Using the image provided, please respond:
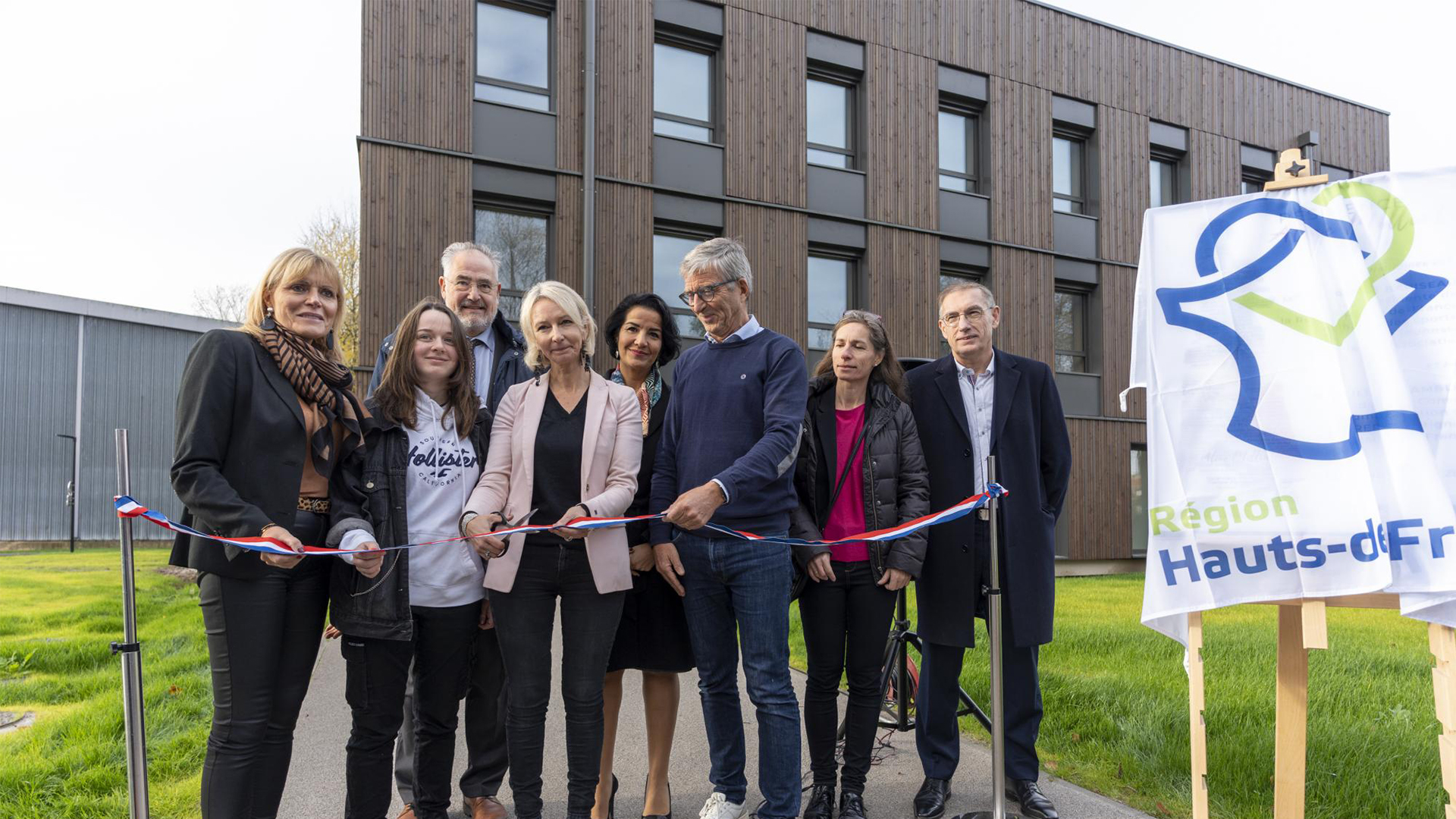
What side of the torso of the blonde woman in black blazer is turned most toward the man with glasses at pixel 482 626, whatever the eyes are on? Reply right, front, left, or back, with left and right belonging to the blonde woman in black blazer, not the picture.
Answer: left

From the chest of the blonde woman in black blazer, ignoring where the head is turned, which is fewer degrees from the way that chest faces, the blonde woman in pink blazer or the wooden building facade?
the blonde woman in pink blazer

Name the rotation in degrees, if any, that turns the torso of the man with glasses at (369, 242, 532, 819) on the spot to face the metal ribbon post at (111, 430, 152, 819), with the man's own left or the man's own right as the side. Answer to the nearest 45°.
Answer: approximately 45° to the man's own right

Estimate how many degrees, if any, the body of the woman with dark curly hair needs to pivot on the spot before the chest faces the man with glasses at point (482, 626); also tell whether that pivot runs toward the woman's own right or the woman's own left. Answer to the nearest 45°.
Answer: approximately 90° to the woman's own right

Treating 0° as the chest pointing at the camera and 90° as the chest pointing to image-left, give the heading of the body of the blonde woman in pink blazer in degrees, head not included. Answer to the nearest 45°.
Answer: approximately 0°
